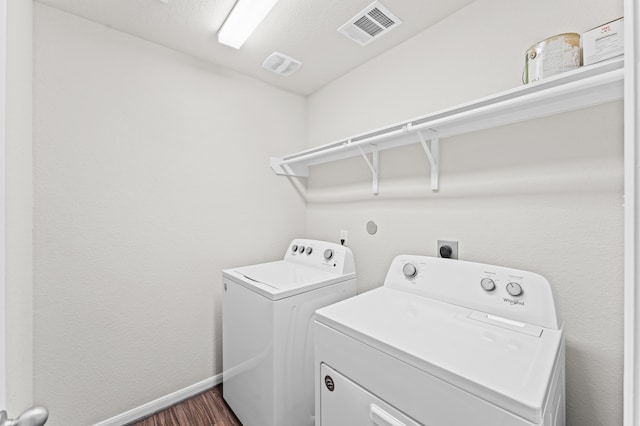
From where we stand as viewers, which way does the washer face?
facing the viewer and to the left of the viewer

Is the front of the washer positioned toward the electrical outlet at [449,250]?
no
